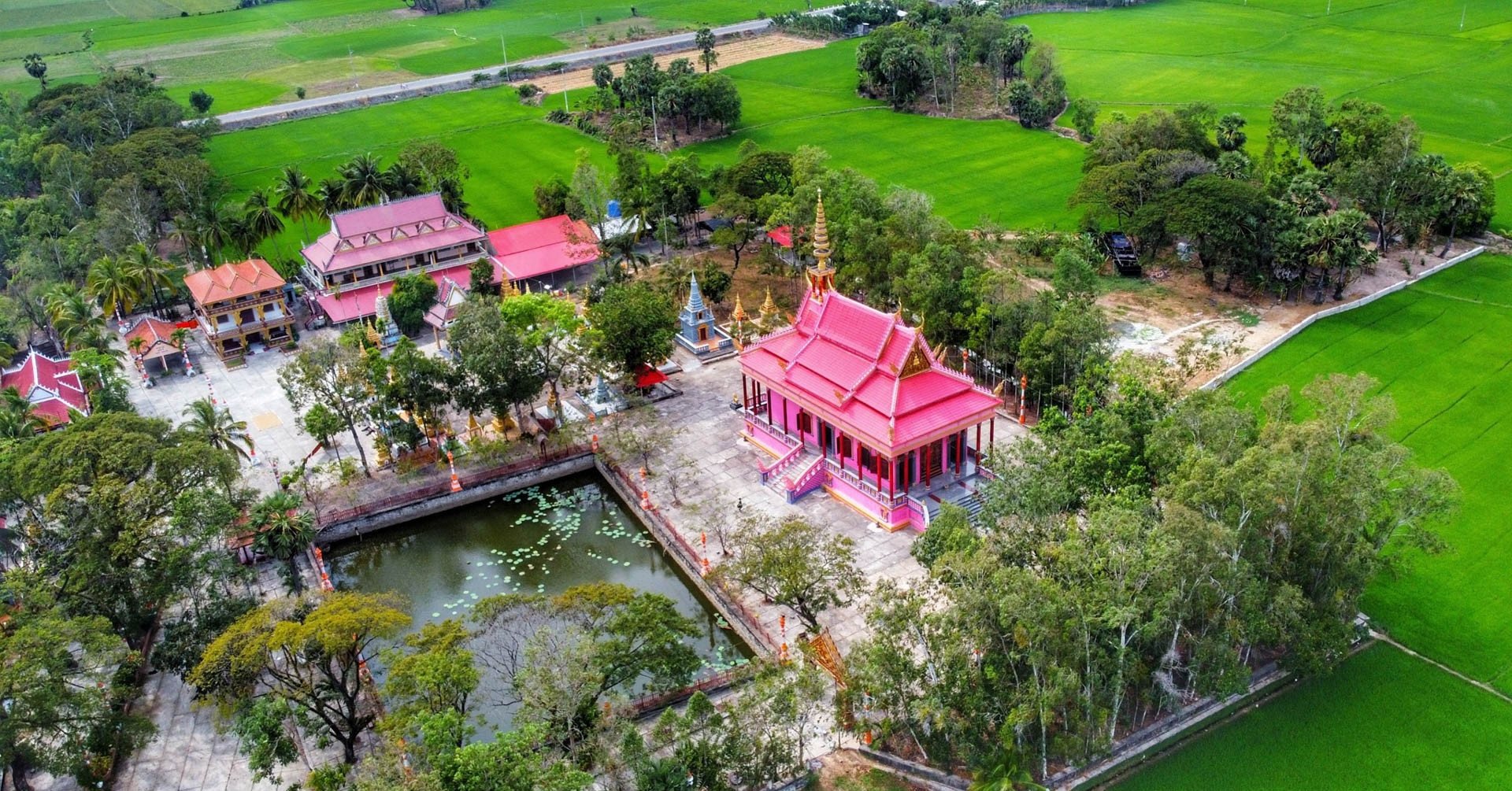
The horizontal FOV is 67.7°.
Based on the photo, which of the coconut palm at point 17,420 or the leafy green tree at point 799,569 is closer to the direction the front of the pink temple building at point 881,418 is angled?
the leafy green tree

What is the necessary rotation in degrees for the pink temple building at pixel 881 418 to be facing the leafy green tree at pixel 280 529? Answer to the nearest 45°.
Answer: approximately 135° to its right

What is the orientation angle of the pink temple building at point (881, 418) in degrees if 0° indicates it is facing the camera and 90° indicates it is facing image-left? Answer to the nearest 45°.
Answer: approximately 315°

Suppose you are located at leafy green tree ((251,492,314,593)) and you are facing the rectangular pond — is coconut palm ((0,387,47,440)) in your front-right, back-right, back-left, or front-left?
back-left

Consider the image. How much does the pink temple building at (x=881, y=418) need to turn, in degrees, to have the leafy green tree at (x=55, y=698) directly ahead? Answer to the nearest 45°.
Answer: approximately 90° to its right

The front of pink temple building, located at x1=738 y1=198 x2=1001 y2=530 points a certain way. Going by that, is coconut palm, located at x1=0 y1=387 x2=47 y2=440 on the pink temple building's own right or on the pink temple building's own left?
on the pink temple building's own right

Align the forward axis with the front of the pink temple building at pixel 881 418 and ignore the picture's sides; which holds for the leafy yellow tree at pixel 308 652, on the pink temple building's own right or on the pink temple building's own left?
on the pink temple building's own right
